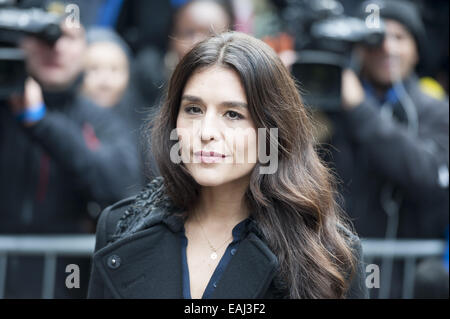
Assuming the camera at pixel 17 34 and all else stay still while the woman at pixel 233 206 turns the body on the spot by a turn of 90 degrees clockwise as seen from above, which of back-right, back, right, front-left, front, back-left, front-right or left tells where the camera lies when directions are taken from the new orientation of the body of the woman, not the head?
front-right

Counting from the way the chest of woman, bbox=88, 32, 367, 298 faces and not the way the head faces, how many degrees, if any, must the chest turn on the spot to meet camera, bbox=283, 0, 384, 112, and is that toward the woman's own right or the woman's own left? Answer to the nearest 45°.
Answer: approximately 180°

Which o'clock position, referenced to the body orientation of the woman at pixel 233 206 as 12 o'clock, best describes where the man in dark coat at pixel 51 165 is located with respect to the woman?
The man in dark coat is roughly at 5 o'clock from the woman.

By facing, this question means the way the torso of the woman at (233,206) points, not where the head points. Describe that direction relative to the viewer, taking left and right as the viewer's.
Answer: facing the viewer

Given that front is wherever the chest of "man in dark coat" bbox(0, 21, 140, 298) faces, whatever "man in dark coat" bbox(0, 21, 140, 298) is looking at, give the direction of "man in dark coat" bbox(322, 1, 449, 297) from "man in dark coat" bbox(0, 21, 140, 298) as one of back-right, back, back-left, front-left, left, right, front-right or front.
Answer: back-left

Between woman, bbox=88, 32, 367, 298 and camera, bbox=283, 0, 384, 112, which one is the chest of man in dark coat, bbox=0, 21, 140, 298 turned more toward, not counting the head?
the woman

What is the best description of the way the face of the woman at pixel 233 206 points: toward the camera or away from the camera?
toward the camera

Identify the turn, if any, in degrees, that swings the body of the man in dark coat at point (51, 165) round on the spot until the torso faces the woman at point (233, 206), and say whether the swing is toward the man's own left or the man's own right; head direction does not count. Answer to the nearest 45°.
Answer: approximately 45° to the man's own left

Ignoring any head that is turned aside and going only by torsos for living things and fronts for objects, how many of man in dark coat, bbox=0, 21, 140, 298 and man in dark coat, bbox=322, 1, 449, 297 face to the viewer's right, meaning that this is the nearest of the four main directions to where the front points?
0

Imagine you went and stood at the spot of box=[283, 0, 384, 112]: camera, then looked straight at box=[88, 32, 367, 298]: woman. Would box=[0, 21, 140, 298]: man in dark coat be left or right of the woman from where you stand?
right

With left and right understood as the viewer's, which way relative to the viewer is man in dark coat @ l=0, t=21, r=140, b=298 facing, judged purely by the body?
facing the viewer and to the left of the viewer

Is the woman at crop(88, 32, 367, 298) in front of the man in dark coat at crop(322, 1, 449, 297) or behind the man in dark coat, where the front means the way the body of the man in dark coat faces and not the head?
in front

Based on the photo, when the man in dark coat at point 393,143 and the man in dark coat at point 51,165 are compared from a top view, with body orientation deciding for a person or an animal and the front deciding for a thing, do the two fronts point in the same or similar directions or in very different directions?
same or similar directions
